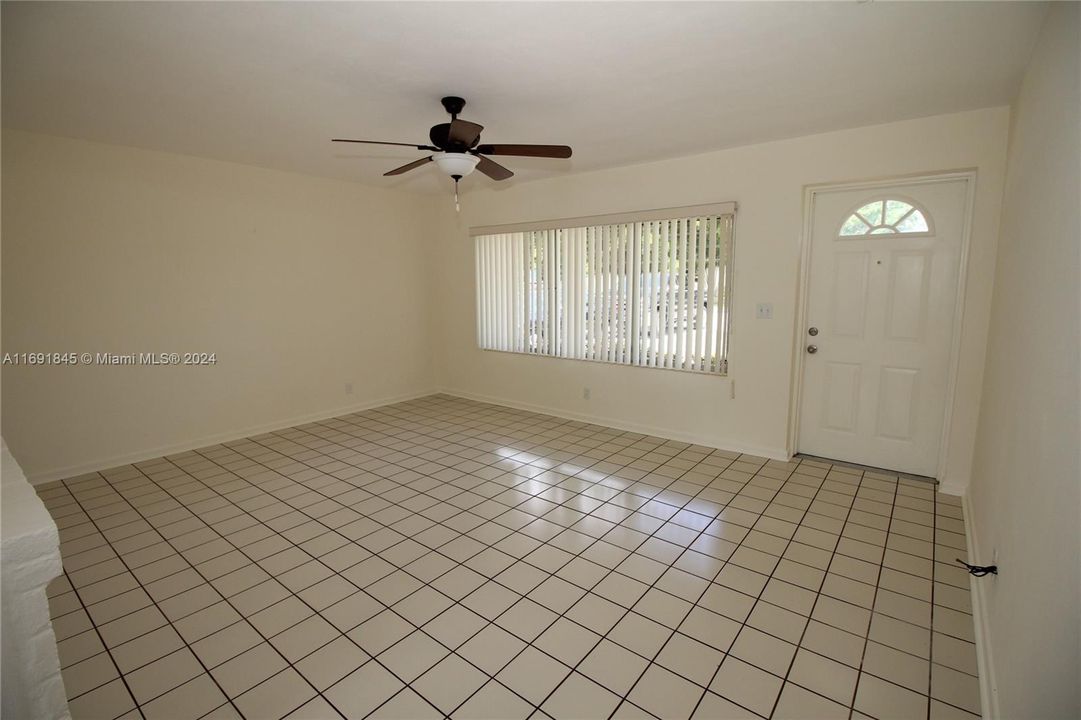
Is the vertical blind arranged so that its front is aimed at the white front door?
no

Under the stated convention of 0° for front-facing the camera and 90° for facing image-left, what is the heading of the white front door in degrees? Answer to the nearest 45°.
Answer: approximately 0°

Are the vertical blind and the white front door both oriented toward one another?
no

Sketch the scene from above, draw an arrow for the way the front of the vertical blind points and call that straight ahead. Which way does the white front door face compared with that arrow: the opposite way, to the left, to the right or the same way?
the same way

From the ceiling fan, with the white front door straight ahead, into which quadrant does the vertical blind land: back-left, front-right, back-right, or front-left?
front-left

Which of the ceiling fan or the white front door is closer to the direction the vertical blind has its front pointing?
the ceiling fan

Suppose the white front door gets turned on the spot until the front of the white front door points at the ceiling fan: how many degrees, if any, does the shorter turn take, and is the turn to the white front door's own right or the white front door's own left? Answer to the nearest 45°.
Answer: approximately 45° to the white front door's own right

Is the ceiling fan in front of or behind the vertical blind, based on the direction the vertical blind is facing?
in front

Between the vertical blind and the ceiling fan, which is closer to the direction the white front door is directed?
the ceiling fan

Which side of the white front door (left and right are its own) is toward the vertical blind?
right

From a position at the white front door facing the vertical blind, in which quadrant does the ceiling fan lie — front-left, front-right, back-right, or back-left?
front-left

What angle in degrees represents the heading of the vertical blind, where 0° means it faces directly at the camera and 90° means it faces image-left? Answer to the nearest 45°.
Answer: approximately 45°

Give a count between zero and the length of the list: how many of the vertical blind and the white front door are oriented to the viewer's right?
0
